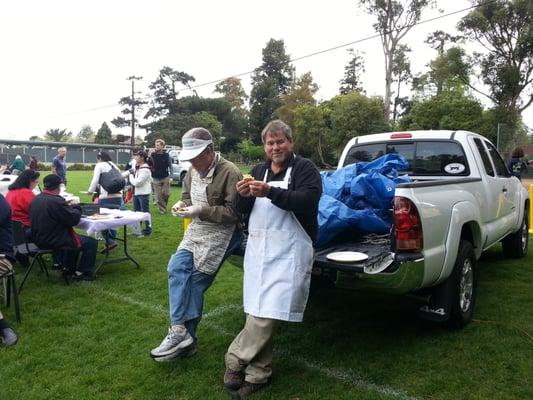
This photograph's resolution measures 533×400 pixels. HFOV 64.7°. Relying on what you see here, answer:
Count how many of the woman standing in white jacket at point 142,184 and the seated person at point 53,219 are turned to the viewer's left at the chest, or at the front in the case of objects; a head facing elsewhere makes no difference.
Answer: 1

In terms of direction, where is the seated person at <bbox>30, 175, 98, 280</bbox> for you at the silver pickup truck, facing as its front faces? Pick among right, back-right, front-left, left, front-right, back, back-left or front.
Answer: back-left

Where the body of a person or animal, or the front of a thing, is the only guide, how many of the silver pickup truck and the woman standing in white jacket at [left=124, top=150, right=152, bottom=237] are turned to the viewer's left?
1

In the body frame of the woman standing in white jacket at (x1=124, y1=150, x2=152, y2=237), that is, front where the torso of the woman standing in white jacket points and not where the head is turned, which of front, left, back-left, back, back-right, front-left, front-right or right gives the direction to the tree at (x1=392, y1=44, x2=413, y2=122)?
back-right

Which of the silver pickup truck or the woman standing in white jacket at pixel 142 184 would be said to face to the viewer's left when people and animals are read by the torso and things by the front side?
the woman standing in white jacket

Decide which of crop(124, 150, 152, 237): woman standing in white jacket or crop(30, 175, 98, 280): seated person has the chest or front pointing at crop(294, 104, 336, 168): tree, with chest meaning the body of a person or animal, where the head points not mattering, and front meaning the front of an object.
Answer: the seated person

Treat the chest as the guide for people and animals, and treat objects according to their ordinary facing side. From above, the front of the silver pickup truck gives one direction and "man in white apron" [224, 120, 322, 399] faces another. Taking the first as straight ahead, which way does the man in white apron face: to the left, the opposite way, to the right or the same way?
the opposite way

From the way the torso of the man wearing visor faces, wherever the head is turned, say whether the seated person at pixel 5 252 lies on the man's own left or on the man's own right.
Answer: on the man's own right

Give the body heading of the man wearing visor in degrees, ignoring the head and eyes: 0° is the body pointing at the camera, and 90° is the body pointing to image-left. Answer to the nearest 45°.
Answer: approximately 45°

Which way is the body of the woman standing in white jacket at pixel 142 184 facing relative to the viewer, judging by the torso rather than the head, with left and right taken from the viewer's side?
facing to the left of the viewer

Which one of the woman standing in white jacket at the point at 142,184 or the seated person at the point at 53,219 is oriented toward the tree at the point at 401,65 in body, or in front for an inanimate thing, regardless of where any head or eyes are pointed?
the seated person

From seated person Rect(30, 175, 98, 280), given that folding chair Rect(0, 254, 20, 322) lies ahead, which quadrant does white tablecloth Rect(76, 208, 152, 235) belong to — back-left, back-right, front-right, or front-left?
back-left

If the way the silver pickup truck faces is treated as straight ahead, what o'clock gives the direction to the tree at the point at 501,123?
The tree is roughly at 11 o'clock from the silver pickup truck.

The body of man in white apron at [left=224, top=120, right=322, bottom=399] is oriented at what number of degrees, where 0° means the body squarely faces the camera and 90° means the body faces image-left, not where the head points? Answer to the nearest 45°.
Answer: approximately 45°

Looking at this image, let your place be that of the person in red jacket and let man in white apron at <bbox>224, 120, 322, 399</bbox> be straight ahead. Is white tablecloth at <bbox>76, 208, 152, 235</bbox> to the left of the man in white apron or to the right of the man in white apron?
left
